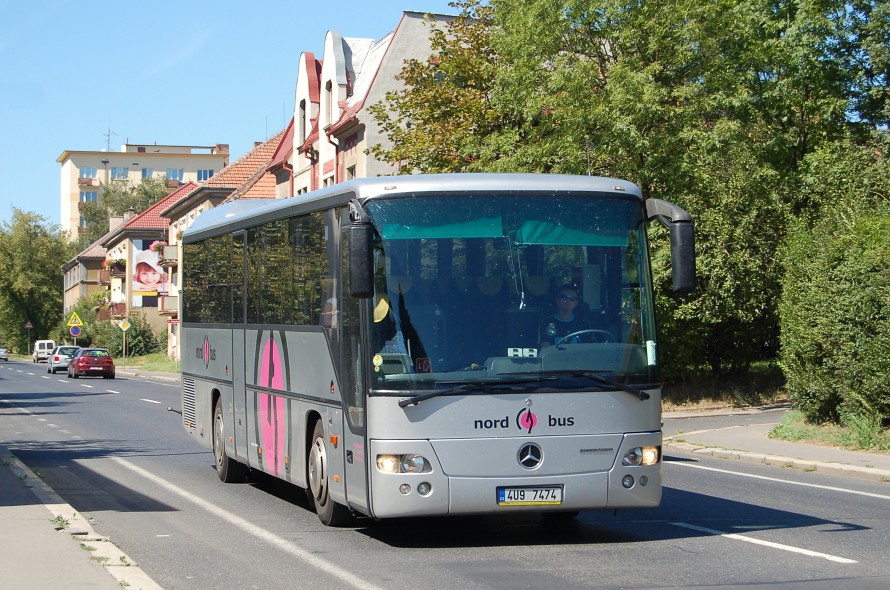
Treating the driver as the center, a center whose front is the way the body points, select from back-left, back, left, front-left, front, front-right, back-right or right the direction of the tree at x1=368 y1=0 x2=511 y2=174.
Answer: back

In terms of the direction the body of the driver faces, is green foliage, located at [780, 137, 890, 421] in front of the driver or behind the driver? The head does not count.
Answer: behind

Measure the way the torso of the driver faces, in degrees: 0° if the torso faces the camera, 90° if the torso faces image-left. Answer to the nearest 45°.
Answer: approximately 0°
